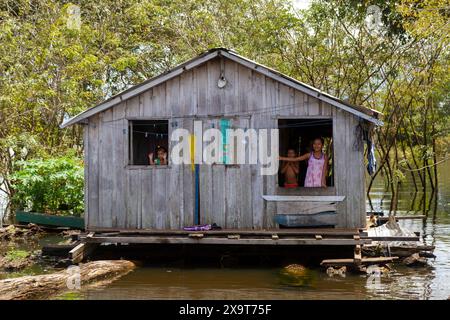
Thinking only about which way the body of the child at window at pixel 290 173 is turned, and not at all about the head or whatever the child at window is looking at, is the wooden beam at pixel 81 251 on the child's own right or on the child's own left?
on the child's own right

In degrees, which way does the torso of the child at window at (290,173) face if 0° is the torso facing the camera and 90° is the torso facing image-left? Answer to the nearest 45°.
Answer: approximately 0°

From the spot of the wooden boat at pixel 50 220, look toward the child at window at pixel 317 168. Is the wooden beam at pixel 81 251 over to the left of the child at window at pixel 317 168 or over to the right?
right

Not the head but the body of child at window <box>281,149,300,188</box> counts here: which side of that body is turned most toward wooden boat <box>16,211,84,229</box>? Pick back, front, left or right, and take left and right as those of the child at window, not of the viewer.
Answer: right

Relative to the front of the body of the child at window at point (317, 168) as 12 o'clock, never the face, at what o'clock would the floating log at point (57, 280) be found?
The floating log is roughly at 2 o'clock from the child at window.

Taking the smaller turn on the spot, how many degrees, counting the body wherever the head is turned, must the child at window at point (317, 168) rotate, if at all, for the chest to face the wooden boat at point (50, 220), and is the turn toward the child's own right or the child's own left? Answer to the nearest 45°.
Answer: approximately 90° to the child's own right
